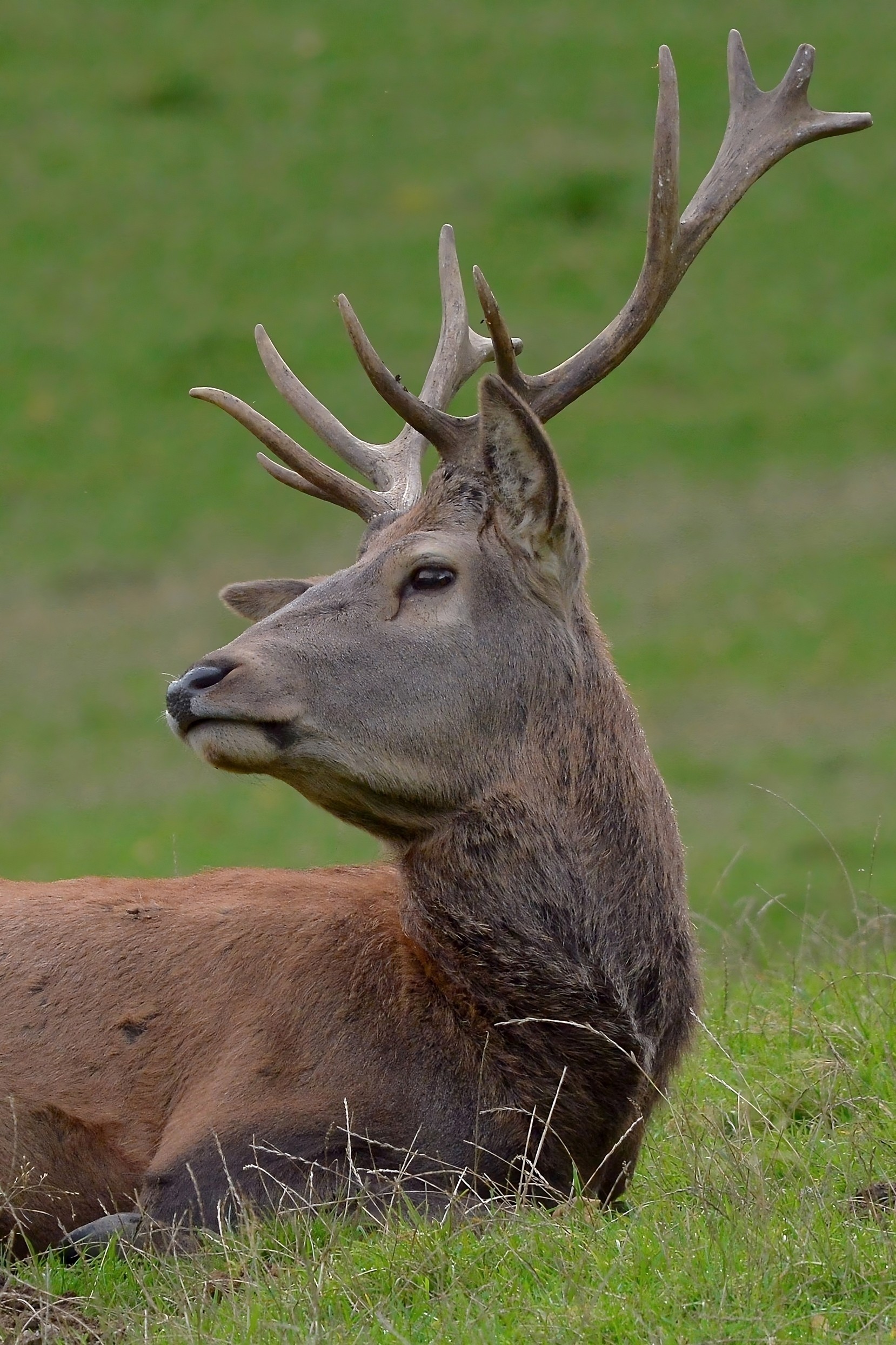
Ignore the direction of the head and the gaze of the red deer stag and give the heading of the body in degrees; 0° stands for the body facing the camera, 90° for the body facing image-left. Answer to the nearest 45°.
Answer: approximately 270°
